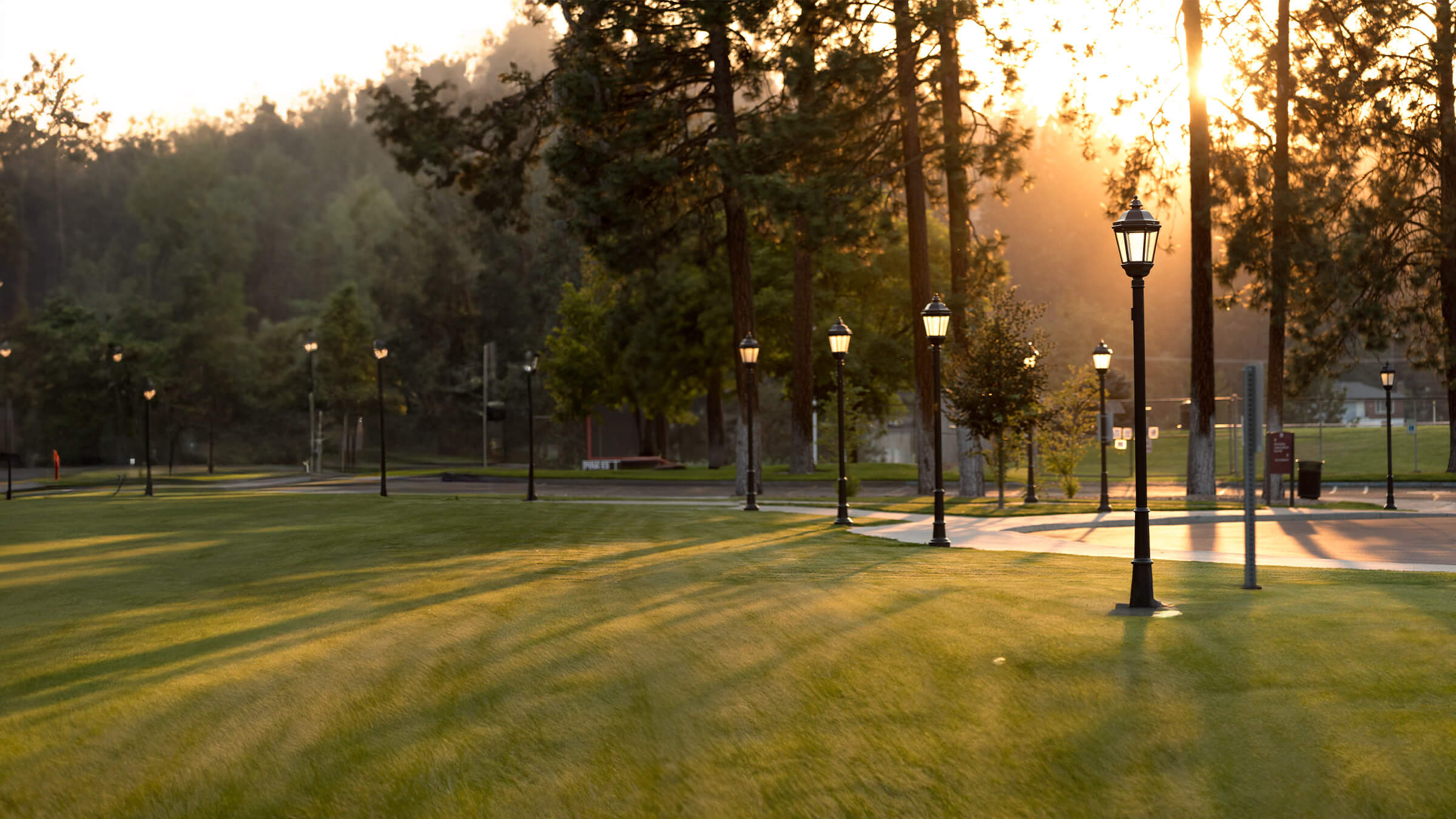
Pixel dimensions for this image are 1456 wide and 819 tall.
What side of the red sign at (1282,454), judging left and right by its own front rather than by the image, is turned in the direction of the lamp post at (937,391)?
front

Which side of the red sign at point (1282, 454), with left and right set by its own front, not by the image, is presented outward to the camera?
front

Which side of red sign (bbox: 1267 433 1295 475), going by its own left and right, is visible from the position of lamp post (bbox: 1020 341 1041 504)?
right

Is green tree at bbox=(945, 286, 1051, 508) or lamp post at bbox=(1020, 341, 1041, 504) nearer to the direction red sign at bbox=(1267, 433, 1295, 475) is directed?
the green tree

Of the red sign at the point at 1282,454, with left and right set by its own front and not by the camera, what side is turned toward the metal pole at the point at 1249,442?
front

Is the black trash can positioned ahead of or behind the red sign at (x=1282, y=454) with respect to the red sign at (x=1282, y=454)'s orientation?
behind

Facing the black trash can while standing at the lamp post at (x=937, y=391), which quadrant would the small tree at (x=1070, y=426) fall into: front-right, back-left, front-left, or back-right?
front-left

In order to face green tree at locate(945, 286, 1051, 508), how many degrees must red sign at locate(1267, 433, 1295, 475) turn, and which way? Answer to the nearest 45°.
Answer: approximately 45° to its right

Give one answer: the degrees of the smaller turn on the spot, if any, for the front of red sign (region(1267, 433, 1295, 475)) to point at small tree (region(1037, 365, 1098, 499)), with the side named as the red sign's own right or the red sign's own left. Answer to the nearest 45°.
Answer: approximately 90° to the red sign's own right
